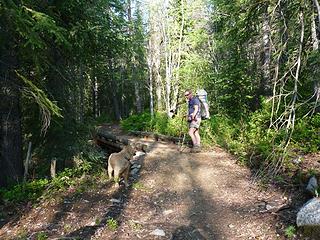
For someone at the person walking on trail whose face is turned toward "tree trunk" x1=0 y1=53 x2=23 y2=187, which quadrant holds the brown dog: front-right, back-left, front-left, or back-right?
front-left

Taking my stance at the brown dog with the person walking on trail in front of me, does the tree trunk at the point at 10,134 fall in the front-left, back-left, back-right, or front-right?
back-left
